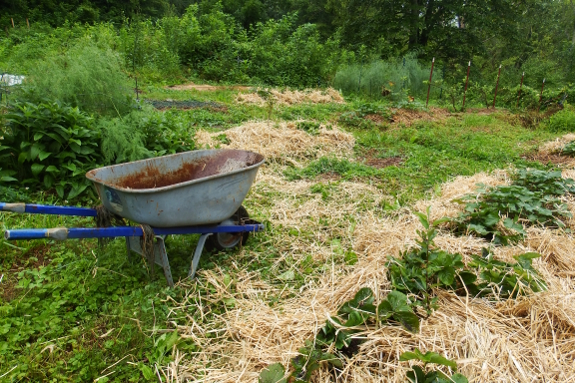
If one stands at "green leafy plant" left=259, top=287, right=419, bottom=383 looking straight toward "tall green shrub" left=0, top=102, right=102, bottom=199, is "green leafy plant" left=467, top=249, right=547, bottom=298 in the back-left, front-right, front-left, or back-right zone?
back-right

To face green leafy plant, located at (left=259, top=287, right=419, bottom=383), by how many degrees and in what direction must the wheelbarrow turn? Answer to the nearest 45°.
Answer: approximately 45° to its right

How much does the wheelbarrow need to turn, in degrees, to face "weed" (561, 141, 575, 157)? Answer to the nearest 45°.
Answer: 0° — it already faces it

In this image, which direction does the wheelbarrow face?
to the viewer's right

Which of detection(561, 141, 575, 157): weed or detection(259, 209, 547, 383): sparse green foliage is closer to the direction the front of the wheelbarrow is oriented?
the weed

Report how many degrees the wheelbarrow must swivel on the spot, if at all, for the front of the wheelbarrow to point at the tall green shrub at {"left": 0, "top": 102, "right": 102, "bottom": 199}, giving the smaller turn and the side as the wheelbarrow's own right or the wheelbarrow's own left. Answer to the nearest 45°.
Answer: approximately 135° to the wheelbarrow's own left

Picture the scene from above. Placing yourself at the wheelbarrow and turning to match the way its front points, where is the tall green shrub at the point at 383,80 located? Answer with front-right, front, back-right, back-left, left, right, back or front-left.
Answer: front-left

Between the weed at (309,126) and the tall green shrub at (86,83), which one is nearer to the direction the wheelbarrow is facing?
the weed

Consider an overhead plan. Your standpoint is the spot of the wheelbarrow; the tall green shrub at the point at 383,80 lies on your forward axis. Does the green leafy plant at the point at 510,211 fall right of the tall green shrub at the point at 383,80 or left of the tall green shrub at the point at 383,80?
right

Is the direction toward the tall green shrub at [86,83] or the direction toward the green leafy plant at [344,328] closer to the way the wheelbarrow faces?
the green leafy plant

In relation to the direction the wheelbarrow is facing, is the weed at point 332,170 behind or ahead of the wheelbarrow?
ahead

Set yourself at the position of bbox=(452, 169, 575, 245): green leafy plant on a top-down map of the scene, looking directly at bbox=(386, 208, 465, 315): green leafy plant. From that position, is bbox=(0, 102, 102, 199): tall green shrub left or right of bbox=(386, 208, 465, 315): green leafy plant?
right
